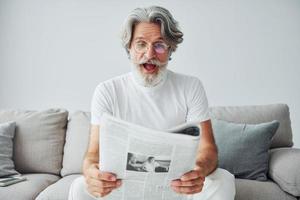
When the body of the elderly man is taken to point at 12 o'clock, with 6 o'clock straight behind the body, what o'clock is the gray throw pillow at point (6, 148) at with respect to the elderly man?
The gray throw pillow is roughly at 4 o'clock from the elderly man.

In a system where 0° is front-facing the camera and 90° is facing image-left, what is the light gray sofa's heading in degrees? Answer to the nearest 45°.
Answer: approximately 0°
